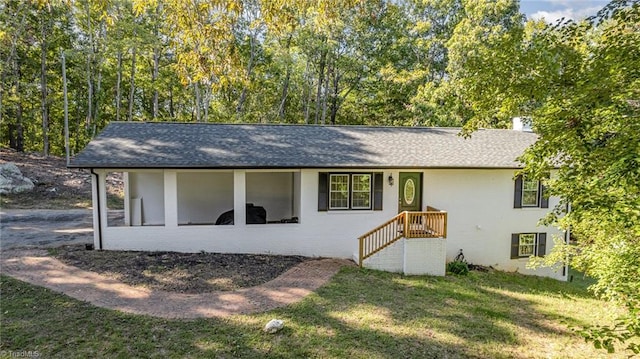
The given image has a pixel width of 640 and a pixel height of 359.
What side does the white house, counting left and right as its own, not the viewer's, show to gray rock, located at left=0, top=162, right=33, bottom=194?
right

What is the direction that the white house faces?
toward the camera

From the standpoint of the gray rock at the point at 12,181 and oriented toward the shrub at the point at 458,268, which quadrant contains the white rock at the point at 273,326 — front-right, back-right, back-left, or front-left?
front-right

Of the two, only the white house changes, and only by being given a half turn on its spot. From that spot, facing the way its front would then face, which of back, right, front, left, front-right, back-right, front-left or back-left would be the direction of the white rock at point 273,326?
back
